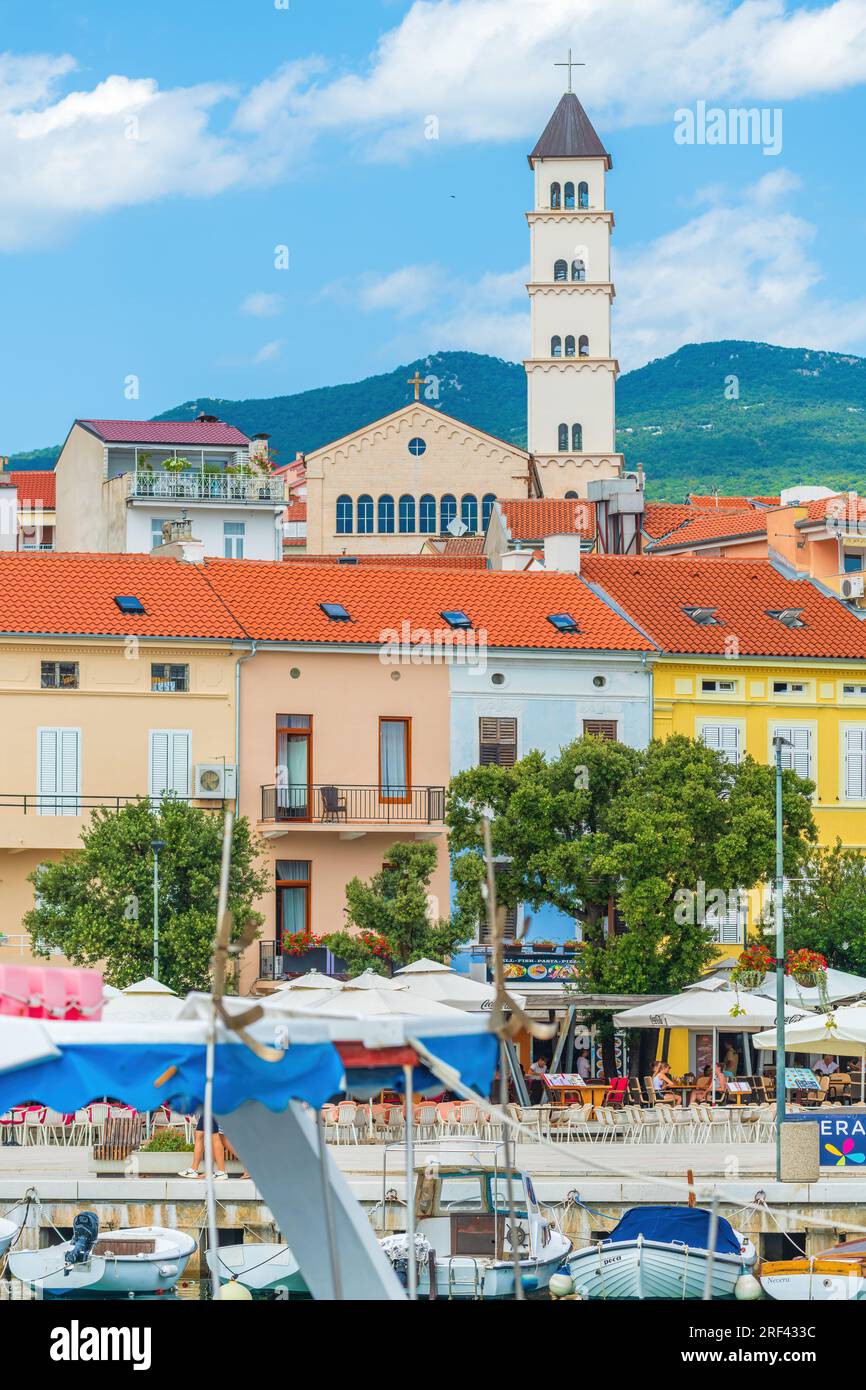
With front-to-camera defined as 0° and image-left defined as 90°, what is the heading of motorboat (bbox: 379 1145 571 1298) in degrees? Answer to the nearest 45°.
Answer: approximately 225°

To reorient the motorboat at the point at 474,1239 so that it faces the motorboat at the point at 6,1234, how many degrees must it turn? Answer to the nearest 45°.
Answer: approximately 135° to its left

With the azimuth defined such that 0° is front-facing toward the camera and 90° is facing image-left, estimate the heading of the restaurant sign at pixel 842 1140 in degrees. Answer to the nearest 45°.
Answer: approximately 0°

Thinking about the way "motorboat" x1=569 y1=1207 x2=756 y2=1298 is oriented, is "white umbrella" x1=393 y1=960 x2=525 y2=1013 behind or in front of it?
behind
